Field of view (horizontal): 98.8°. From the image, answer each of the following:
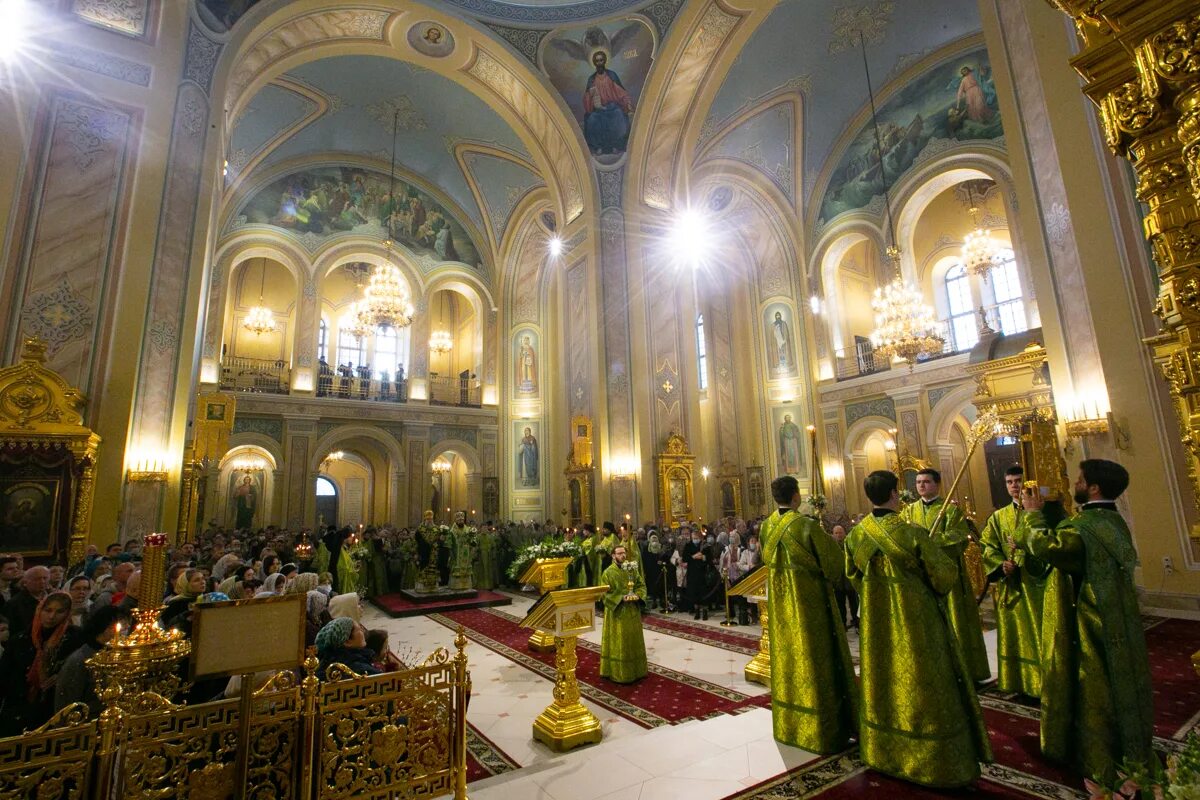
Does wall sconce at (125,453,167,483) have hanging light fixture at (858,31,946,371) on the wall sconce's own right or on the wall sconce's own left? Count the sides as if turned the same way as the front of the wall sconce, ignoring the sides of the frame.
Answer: on the wall sconce's own left

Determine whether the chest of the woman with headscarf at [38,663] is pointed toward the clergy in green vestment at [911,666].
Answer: yes

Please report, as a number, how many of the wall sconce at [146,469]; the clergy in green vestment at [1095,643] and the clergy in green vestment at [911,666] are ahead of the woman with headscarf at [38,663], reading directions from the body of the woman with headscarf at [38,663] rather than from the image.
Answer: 2

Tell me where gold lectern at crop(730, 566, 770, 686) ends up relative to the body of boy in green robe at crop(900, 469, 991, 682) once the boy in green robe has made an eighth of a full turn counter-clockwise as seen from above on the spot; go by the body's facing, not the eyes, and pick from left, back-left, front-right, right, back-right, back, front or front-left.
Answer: right

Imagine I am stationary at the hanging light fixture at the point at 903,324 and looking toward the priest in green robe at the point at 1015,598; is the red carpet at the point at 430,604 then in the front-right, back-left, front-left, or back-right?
front-right

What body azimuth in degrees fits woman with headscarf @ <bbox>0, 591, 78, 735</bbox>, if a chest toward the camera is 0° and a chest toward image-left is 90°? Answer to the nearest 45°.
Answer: approximately 315°

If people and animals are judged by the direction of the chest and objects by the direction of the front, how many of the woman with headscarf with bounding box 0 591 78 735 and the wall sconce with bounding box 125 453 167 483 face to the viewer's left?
0

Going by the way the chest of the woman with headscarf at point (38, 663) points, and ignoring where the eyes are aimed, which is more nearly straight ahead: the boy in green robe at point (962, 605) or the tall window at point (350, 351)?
the boy in green robe

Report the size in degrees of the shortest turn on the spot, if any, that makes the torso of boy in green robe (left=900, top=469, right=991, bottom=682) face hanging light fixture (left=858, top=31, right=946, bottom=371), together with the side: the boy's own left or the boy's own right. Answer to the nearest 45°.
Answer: approximately 135° to the boy's own right

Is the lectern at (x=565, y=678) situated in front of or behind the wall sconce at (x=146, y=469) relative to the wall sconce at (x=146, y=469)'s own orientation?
in front

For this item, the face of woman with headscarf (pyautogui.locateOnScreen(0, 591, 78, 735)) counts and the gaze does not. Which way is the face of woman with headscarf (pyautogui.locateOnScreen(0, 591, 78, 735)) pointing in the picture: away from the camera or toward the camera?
toward the camera

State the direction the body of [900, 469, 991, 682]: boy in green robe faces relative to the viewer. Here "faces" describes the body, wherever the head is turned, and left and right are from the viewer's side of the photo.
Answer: facing the viewer and to the left of the viewer
